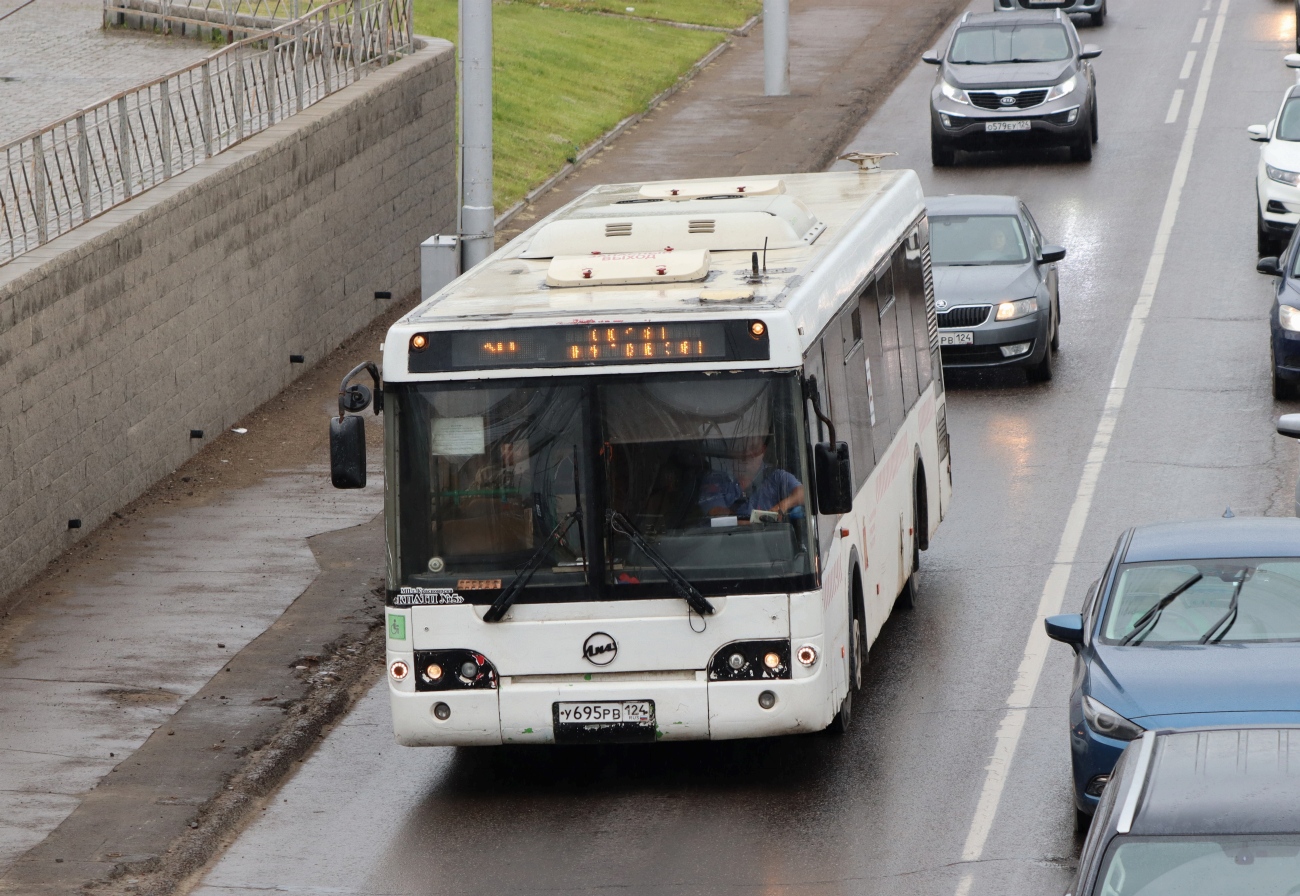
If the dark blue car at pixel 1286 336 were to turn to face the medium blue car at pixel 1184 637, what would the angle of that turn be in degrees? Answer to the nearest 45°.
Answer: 0° — it already faces it

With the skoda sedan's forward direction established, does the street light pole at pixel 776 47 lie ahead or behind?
behind

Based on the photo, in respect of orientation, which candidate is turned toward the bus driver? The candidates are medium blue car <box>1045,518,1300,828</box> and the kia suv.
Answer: the kia suv

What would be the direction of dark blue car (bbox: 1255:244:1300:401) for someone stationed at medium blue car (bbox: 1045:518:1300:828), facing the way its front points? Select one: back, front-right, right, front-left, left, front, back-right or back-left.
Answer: back

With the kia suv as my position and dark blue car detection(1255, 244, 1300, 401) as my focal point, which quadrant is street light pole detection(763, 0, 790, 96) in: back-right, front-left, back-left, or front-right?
back-right

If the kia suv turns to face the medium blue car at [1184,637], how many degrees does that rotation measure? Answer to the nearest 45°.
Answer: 0° — it already faces it

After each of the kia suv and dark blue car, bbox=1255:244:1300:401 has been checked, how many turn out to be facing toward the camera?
2
